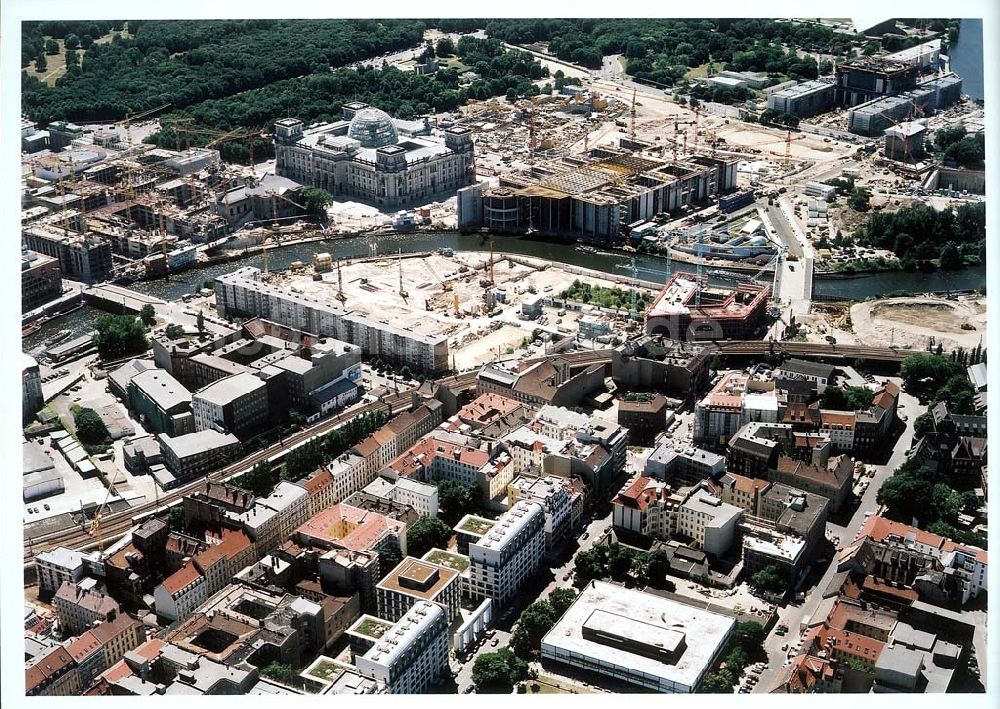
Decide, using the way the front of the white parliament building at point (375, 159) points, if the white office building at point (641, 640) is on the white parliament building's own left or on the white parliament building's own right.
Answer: on the white parliament building's own right

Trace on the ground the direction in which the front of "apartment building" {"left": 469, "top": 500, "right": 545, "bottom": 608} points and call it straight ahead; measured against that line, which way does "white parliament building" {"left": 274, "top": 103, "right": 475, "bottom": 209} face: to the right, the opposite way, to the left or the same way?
to the left

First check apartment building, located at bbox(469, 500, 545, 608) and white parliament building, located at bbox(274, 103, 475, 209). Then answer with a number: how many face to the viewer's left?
0

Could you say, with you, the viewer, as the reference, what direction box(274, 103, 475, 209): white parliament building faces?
facing away from the viewer and to the right of the viewer

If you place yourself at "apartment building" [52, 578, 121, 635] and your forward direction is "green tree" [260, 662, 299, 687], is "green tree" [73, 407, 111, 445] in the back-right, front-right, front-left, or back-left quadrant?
back-left

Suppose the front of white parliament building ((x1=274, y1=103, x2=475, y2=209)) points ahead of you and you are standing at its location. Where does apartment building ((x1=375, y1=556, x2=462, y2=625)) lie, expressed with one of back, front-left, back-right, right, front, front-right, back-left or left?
back-right

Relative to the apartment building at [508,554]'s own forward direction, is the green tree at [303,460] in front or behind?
behind

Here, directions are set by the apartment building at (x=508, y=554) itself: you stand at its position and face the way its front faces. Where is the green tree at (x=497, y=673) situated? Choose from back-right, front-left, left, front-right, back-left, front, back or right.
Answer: front-right

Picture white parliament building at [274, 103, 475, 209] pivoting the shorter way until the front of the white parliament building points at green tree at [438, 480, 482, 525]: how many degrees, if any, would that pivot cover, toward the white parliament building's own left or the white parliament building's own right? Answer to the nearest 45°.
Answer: approximately 135° to the white parliament building's own right

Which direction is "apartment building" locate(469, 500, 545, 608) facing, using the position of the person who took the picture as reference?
facing the viewer and to the right of the viewer
